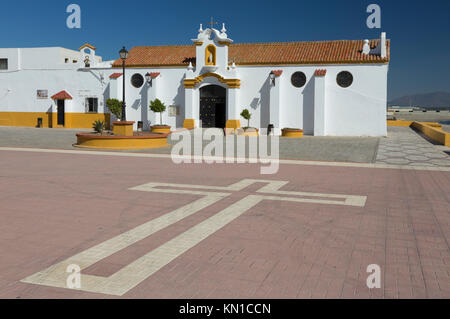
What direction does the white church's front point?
toward the camera

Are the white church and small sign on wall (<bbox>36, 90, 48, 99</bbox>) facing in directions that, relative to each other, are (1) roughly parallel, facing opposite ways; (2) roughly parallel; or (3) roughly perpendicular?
roughly parallel

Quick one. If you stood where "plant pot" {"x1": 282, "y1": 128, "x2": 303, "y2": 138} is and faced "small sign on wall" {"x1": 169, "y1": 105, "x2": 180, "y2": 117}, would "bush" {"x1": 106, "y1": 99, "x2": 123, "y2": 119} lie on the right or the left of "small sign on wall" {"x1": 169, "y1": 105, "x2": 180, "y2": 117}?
left

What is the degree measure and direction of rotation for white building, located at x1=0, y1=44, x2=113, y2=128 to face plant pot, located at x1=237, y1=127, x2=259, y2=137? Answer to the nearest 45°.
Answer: approximately 45° to its left

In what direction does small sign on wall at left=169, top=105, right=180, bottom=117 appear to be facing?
toward the camera

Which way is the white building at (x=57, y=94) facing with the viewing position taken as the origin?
facing the viewer

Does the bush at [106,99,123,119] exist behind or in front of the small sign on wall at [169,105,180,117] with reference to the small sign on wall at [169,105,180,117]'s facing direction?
in front

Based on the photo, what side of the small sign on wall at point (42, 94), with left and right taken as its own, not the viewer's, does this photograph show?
front

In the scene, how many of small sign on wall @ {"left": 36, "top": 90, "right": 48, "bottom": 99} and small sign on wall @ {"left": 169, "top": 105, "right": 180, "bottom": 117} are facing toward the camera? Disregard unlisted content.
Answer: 2

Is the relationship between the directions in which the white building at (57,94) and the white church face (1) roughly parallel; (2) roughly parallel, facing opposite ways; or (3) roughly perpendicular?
roughly parallel

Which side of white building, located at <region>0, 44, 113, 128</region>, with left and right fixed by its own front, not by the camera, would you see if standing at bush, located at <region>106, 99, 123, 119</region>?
front
